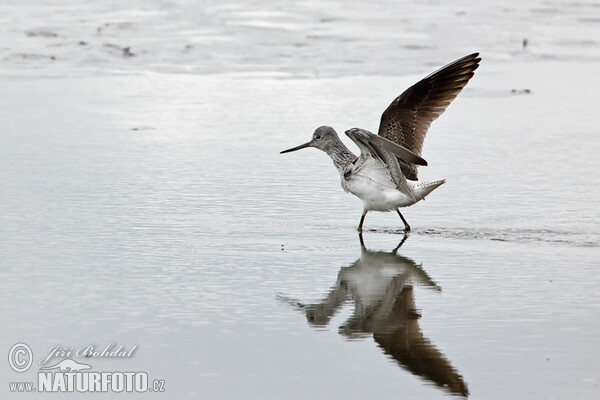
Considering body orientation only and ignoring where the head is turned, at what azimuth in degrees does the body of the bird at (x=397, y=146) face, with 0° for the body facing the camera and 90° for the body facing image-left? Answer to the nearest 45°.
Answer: approximately 90°
